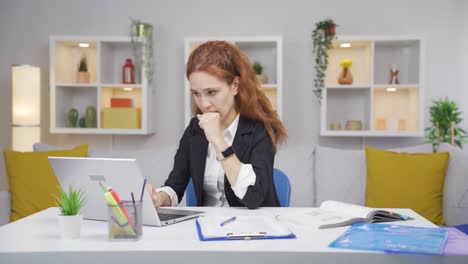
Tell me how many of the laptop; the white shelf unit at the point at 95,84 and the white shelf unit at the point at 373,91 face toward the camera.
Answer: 2

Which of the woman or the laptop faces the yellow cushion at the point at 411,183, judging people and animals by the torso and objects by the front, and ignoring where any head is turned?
the laptop

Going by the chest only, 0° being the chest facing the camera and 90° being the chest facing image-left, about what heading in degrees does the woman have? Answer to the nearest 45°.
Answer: approximately 45°

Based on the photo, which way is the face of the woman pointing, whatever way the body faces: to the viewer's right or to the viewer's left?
to the viewer's left

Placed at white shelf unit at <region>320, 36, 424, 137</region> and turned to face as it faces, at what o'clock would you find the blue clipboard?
The blue clipboard is roughly at 12 o'clock from the white shelf unit.

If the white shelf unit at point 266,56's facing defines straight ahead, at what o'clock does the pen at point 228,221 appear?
The pen is roughly at 12 o'clock from the white shelf unit.

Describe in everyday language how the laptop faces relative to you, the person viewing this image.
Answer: facing away from the viewer and to the right of the viewer

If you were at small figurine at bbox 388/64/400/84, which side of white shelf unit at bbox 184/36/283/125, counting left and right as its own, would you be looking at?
left

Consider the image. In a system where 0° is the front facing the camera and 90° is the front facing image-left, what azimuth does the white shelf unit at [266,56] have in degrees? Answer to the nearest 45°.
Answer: approximately 0°

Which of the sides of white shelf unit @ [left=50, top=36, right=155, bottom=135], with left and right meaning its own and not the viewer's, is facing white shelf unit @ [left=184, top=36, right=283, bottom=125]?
left

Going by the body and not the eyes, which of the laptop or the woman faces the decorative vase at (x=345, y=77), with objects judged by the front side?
the laptop

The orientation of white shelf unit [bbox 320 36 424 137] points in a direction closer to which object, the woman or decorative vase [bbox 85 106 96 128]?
the woman

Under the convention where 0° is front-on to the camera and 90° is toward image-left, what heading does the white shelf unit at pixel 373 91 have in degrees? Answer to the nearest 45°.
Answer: approximately 0°
